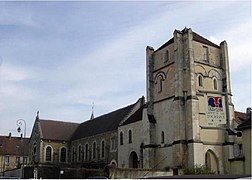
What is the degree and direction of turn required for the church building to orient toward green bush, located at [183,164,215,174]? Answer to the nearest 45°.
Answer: approximately 45° to its right

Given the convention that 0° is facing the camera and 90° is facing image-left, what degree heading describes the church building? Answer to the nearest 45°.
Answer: approximately 315°
